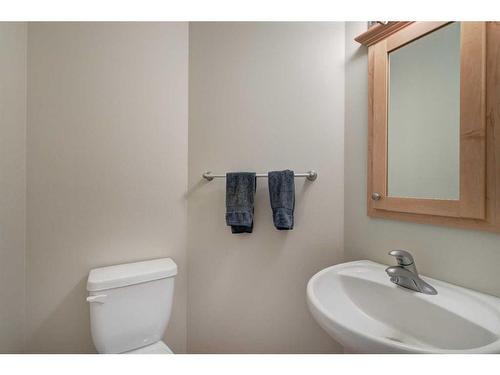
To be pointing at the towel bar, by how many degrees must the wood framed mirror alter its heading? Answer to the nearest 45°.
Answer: approximately 45° to its right

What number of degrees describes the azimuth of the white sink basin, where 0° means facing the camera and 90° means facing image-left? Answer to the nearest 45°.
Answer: approximately 45°

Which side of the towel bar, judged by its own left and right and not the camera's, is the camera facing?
front

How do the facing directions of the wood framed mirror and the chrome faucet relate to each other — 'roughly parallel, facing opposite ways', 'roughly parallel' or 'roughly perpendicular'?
roughly parallel

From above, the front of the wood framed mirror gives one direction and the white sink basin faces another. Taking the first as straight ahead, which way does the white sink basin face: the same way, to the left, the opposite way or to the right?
the same way

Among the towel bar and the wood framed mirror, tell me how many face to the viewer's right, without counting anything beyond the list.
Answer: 0

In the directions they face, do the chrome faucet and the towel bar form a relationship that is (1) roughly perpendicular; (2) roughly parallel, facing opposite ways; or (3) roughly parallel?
roughly perpendicular

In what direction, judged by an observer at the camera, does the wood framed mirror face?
facing the viewer and to the left of the viewer

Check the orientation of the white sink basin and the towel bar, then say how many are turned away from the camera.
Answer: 0

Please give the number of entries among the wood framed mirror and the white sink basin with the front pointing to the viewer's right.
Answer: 0
